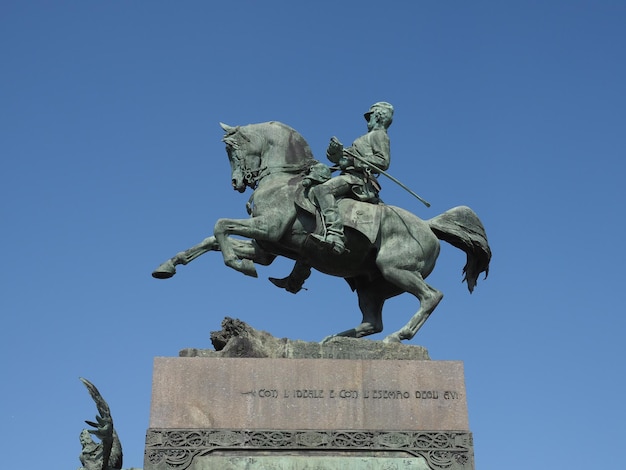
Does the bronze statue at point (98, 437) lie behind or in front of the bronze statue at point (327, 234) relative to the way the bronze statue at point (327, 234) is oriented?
in front

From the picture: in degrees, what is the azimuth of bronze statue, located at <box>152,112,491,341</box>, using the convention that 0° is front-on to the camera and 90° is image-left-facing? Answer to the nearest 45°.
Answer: approximately 90°
